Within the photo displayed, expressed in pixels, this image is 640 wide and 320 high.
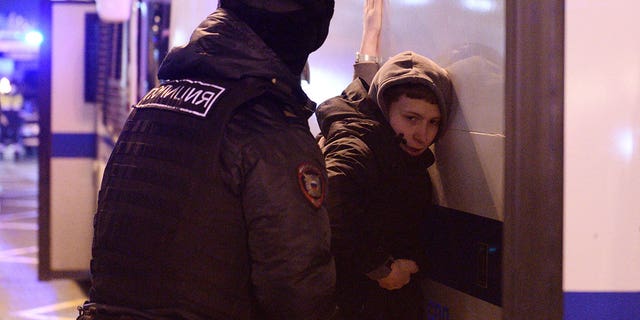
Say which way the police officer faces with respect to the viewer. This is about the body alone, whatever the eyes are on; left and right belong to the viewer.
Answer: facing away from the viewer and to the right of the viewer
